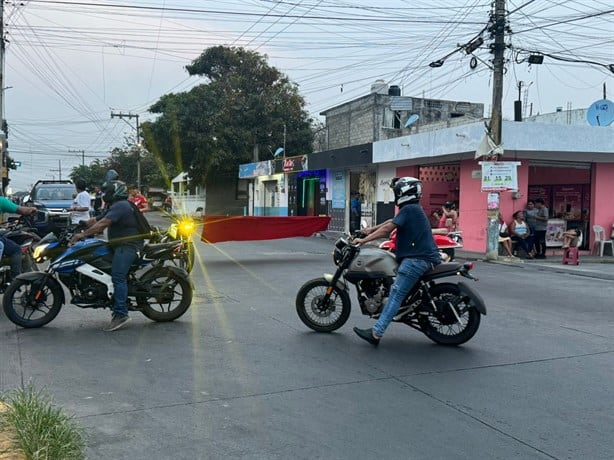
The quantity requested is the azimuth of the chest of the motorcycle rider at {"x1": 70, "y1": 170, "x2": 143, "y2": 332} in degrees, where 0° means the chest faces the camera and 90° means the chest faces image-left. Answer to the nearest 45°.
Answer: approximately 90°

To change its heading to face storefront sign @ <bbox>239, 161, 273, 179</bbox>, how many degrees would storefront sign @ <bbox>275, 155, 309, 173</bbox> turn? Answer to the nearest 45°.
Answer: approximately 90° to its right

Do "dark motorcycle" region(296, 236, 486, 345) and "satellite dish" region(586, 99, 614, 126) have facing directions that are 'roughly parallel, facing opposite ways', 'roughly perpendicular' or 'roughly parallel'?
roughly perpendicular

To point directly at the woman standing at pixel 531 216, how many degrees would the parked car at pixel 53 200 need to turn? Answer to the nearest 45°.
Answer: approximately 45° to its left

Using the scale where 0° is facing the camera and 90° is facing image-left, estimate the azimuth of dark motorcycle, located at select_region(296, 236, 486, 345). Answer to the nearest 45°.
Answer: approximately 90°

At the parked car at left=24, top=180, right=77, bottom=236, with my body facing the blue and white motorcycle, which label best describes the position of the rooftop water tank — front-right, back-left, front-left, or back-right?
back-left

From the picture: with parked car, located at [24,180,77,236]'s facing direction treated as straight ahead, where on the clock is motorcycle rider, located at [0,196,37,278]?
The motorcycle rider is roughly at 12 o'clock from the parked car.

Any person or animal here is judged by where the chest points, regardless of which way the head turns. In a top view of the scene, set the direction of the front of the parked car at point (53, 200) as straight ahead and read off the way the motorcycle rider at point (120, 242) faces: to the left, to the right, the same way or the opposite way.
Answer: to the right

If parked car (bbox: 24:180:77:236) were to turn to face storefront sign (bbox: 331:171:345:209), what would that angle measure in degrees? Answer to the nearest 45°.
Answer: approximately 90° to its left

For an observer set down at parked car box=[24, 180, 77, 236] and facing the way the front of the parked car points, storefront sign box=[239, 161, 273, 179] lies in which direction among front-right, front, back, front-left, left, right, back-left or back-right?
back-left

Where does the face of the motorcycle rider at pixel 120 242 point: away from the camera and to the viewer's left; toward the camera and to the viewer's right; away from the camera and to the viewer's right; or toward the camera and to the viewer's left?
away from the camera and to the viewer's left

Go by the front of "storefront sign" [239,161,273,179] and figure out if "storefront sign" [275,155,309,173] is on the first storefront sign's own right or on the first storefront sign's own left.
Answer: on the first storefront sign's own left
